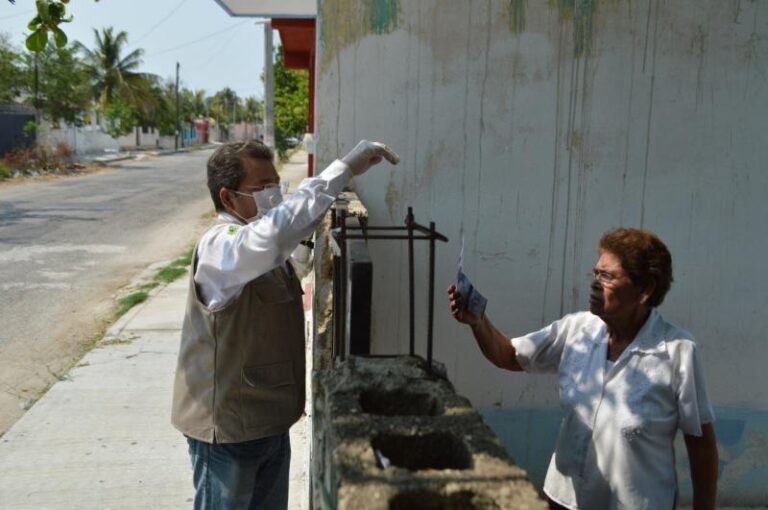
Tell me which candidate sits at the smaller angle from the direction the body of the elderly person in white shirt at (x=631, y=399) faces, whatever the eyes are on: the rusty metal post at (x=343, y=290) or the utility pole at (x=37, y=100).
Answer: the rusty metal post

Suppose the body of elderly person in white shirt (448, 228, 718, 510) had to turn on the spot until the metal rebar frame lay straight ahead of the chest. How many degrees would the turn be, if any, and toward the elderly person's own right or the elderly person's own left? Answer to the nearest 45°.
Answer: approximately 45° to the elderly person's own right

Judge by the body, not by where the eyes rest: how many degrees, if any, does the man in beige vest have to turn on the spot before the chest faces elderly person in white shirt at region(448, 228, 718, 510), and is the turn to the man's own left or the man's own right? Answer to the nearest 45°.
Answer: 0° — they already face them

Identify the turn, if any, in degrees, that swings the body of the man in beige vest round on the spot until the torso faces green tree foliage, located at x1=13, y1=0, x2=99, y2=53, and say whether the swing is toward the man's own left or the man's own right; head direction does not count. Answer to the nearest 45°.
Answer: approximately 135° to the man's own left

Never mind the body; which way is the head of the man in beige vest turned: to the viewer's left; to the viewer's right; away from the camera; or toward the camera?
to the viewer's right

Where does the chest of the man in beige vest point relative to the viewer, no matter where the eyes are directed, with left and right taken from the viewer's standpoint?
facing to the right of the viewer

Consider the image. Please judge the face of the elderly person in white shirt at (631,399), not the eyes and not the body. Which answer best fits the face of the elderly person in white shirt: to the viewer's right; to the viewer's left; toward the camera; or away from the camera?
to the viewer's left

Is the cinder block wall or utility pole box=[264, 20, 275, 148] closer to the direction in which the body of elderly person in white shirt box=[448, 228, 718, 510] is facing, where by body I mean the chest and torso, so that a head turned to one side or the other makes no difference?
the cinder block wall

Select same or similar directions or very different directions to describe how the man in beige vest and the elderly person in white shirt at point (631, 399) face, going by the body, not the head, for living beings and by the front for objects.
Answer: very different directions

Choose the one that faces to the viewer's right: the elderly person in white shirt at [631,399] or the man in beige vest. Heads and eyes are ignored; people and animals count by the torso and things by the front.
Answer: the man in beige vest

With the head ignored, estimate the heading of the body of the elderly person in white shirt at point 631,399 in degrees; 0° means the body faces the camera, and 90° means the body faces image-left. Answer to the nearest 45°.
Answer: approximately 45°

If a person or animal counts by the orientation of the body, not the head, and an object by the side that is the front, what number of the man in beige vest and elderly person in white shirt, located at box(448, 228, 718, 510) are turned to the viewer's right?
1

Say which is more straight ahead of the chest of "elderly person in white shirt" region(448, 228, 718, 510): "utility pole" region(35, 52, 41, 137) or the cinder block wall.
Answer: the cinder block wall

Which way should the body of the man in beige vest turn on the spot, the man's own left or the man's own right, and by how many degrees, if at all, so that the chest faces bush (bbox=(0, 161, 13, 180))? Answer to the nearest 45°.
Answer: approximately 90° to the man's own left
